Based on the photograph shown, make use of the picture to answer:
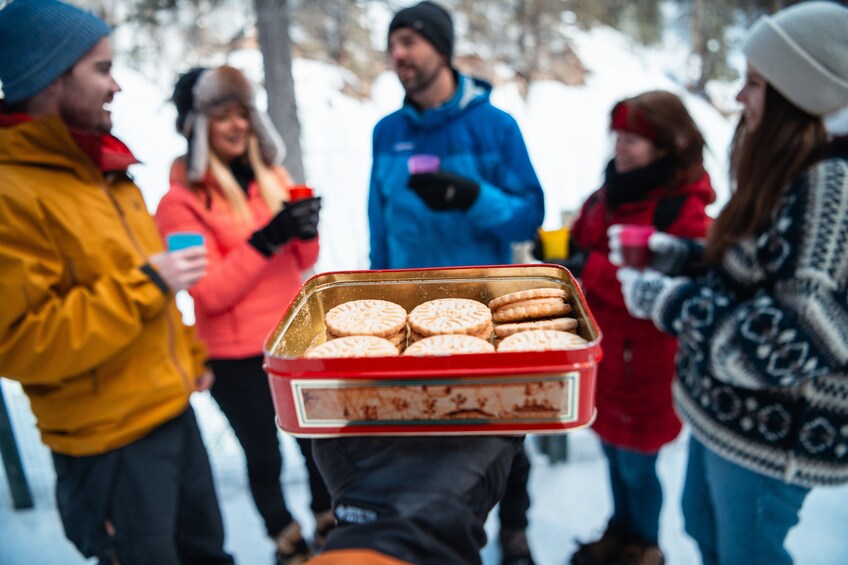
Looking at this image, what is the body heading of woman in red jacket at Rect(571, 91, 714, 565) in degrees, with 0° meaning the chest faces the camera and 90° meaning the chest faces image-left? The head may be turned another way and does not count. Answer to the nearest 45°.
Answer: approximately 45°

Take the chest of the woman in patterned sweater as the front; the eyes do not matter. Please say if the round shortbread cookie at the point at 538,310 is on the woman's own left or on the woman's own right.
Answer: on the woman's own left

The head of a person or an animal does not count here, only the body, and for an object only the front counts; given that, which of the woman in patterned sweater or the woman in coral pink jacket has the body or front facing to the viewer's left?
the woman in patterned sweater

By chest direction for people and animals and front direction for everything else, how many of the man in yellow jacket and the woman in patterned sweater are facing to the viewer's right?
1

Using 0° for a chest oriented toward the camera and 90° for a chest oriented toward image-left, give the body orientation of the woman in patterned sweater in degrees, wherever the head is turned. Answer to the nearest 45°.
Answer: approximately 90°

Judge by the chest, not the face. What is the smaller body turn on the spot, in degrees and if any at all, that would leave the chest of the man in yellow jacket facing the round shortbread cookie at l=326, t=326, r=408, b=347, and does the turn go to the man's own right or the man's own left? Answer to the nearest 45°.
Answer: approximately 45° to the man's own right

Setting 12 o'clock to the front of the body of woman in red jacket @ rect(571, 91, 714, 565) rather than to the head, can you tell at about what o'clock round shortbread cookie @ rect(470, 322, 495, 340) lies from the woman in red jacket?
The round shortbread cookie is roughly at 11 o'clock from the woman in red jacket.

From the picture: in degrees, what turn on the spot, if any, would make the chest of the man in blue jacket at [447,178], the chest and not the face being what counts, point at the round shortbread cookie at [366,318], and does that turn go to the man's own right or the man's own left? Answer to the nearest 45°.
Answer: approximately 45° to the man's own left
